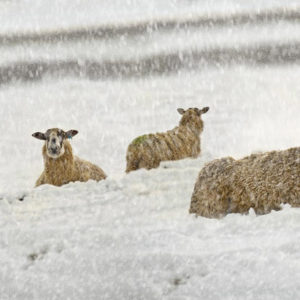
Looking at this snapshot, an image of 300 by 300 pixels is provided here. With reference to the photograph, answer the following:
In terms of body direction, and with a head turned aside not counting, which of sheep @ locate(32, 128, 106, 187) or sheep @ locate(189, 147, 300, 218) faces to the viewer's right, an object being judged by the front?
sheep @ locate(189, 147, 300, 218)

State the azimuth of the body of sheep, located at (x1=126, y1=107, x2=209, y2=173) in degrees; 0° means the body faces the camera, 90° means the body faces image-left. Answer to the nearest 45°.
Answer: approximately 225°

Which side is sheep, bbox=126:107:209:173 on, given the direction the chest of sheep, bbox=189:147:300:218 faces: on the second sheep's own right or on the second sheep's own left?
on the second sheep's own left

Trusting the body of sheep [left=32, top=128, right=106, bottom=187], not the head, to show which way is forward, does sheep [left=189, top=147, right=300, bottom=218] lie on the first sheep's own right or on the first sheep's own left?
on the first sheep's own left

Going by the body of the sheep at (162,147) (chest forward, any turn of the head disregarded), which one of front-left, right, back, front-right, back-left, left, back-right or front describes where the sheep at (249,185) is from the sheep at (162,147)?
back-right

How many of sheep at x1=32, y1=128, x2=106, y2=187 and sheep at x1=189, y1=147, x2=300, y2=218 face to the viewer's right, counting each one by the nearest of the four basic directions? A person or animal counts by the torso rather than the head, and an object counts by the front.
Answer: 1

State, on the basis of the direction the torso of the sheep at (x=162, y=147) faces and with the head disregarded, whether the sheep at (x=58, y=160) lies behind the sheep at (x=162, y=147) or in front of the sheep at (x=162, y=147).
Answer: behind

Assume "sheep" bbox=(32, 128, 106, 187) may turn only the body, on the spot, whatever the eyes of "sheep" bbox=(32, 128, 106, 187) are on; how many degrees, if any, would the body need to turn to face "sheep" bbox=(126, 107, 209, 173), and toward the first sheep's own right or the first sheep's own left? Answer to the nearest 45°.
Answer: approximately 135° to the first sheep's own left

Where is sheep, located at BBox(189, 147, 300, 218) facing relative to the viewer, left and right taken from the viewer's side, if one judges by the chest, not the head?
facing to the right of the viewer

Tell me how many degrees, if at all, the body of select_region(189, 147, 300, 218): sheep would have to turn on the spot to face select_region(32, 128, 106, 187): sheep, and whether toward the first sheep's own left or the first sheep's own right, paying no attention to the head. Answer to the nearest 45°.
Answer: approximately 135° to the first sheep's own left
